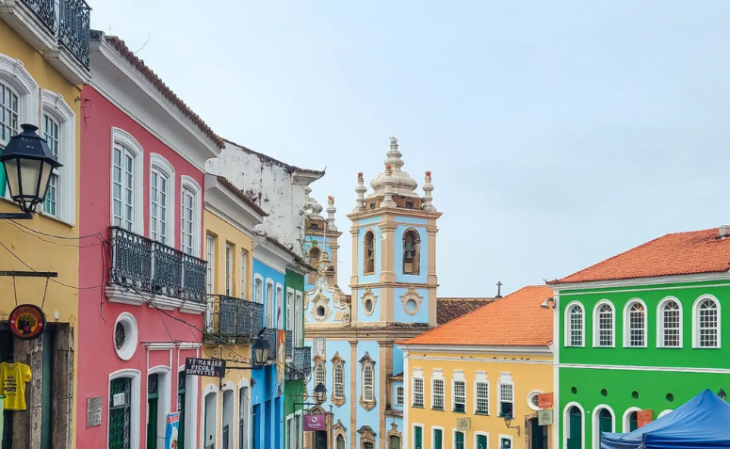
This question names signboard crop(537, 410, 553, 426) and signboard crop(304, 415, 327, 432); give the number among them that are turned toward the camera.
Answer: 2

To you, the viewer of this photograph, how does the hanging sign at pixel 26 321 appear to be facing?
facing the viewer

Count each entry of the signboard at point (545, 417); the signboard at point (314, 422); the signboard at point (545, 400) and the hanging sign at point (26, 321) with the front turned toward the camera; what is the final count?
4

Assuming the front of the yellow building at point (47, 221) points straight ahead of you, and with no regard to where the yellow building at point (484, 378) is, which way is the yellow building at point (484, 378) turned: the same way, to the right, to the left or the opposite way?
to the right

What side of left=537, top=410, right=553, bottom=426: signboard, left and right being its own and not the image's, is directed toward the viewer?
front

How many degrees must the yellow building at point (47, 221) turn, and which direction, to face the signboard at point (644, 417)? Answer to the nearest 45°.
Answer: approximately 90° to its left

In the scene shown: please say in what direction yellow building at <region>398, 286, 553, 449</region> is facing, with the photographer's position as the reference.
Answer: facing the viewer and to the left of the viewer

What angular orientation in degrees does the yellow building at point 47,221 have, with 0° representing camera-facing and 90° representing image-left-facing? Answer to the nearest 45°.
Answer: approximately 315°

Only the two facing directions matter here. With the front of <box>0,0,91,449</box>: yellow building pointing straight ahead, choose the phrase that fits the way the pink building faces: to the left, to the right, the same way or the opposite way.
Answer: the same way

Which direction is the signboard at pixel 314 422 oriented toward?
toward the camera

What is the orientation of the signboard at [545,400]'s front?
toward the camera

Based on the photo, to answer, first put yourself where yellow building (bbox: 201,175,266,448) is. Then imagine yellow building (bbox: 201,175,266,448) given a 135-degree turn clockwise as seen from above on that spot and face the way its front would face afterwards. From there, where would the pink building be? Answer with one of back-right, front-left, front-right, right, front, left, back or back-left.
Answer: left

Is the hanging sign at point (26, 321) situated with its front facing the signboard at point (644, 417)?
no

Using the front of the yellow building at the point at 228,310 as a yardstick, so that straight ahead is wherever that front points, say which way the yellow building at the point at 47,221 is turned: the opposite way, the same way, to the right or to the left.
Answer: the same way

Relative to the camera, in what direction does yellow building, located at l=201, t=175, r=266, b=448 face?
facing the viewer and to the right of the viewer
